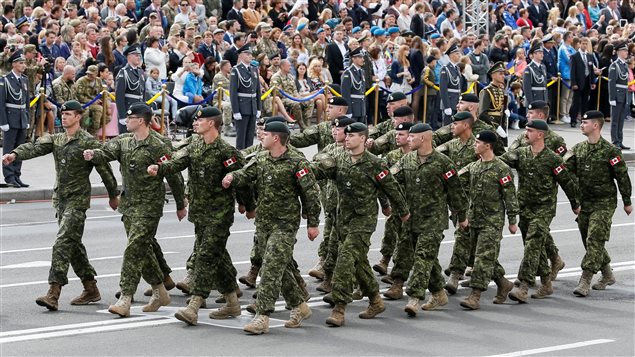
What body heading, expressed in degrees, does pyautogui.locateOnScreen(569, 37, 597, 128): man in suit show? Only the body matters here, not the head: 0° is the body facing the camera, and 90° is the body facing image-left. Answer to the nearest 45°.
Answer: approximately 0°

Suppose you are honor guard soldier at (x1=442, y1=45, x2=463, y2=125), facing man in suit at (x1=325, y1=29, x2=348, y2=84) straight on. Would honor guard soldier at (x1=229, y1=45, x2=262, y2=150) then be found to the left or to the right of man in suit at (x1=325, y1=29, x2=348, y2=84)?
left

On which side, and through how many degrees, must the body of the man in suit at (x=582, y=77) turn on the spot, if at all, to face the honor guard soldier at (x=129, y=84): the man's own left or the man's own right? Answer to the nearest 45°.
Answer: approximately 45° to the man's own right

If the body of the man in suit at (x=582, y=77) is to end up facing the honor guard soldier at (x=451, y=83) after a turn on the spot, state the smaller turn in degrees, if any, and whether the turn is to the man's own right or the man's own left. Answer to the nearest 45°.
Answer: approximately 45° to the man's own right
